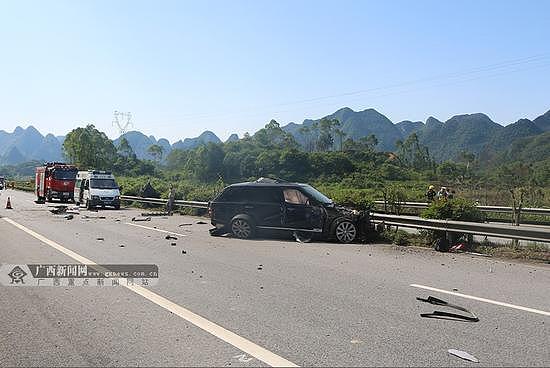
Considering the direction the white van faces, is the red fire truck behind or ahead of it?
behind

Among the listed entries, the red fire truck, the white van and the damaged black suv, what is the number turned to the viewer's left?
0

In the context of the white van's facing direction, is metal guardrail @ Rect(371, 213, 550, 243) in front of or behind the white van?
in front

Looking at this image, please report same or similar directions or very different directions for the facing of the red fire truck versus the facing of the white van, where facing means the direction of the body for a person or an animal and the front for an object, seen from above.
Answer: same or similar directions

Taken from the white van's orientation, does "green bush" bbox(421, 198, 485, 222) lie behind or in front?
in front

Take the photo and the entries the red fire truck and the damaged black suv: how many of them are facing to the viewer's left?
0

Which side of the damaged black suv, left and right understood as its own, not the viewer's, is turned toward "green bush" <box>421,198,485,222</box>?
front

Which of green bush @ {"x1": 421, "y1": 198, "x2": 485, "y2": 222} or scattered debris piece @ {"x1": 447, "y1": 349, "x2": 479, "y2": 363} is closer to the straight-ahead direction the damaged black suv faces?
the green bush

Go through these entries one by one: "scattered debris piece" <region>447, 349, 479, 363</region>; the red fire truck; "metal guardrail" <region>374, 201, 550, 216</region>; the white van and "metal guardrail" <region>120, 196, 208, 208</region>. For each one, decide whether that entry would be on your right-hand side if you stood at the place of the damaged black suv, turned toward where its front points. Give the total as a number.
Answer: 1

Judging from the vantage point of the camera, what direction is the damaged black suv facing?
facing to the right of the viewer

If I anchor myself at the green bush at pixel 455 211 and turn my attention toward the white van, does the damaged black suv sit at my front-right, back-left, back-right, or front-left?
front-left

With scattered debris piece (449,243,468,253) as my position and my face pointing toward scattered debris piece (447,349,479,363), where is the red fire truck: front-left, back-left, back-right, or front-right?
back-right

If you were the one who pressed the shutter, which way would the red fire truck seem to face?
facing the viewer and to the right of the viewer
